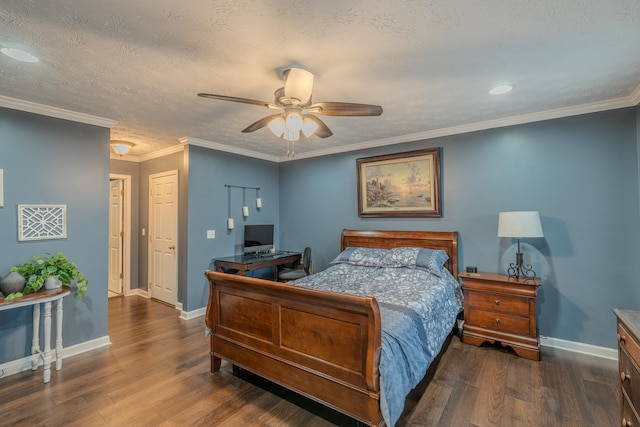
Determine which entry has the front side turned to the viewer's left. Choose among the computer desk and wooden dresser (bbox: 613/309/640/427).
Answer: the wooden dresser

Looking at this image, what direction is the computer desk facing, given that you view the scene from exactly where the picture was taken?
facing the viewer and to the right of the viewer

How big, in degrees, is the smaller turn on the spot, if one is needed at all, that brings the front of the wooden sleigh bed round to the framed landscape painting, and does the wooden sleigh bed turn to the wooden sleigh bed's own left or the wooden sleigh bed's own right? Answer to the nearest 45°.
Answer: approximately 180°

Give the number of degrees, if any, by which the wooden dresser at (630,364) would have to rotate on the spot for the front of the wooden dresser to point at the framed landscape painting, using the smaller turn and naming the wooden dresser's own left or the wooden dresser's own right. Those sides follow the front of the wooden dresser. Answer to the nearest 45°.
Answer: approximately 45° to the wooden dresser's own right

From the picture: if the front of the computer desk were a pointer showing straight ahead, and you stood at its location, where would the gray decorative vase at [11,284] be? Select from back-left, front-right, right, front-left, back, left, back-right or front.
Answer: right

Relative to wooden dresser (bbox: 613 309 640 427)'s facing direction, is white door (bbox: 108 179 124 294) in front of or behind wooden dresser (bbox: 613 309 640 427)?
in front

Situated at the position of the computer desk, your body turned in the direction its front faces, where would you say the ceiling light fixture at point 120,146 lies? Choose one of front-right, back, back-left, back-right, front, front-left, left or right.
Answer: back-right

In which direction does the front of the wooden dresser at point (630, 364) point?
to the viewer's left

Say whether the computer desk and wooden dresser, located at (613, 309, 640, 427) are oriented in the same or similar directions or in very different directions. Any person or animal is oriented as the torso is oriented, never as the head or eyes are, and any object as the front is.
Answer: very different directions

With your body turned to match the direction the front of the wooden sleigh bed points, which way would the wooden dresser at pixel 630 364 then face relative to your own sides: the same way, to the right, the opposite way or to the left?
to the right

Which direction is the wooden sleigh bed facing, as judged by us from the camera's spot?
facing the viewer and to the left of the viewer

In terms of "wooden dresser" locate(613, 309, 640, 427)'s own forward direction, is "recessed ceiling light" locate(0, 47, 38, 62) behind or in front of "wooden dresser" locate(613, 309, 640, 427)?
in front
